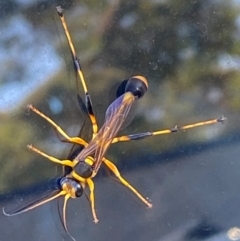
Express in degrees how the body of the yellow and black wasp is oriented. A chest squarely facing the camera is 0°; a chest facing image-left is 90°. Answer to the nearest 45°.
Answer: approximately 45°
